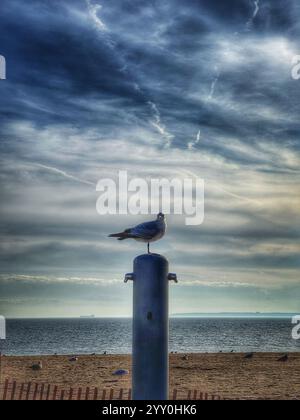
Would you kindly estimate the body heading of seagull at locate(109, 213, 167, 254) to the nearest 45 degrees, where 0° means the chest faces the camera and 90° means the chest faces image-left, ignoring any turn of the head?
approximately 270°
